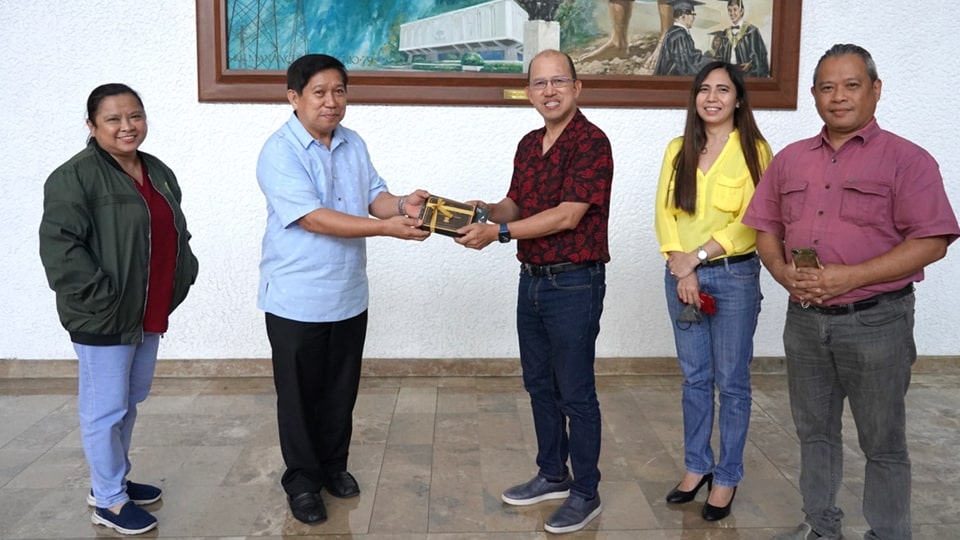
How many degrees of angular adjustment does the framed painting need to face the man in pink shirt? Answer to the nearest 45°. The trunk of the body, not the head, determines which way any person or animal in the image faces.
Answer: approximately 45° to its left

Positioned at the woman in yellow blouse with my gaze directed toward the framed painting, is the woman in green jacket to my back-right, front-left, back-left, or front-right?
front-left

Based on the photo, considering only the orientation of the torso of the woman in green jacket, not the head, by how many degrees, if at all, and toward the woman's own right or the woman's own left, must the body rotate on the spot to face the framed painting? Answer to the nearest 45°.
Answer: approximately 90° to the woman's own left

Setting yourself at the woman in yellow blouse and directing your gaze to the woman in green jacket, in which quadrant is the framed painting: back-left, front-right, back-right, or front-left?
front-right

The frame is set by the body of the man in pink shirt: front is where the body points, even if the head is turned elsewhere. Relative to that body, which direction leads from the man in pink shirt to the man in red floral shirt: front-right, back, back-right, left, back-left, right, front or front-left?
front-right

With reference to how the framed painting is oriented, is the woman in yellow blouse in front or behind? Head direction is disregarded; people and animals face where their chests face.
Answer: in front

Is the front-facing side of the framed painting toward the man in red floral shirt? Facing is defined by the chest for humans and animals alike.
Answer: yes

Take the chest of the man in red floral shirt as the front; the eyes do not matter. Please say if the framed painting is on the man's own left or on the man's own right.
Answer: on the man's own right

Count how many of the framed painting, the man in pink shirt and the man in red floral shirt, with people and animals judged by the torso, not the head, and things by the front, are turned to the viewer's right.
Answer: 0

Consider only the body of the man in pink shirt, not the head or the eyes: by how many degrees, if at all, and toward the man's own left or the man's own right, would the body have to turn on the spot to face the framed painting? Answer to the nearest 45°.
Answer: approximately 90° to the man's own right

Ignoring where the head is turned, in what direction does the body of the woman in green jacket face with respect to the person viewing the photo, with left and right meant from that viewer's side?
facing the viewer and to the right of the viewer

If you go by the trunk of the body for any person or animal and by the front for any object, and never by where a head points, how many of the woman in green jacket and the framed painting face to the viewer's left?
0

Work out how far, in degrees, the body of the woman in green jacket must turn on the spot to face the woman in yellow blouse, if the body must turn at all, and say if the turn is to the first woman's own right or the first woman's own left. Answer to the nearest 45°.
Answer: approximately 45° to the first woman's own left

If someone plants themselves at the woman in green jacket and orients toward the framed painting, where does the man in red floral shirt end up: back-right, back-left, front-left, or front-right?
front-right

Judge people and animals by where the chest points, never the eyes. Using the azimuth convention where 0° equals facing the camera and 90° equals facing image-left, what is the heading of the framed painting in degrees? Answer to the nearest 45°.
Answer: approximately 0°
